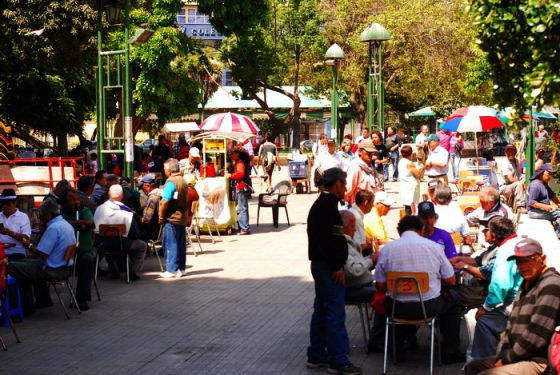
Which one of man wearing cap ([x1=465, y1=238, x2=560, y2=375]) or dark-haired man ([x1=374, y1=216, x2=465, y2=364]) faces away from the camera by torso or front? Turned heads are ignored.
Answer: the dark-haired man

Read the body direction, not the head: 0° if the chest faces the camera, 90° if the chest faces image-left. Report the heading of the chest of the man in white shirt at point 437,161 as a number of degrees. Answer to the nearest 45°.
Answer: approximately 45°

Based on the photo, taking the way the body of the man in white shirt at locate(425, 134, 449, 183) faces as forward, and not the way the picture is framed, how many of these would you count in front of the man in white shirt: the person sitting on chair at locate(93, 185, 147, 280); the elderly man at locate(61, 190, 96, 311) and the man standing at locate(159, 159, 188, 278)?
3

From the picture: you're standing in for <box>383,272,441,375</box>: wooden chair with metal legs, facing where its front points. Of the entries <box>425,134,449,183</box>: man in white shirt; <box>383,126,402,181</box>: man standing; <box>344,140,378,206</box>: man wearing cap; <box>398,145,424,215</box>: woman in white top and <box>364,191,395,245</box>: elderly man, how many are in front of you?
5

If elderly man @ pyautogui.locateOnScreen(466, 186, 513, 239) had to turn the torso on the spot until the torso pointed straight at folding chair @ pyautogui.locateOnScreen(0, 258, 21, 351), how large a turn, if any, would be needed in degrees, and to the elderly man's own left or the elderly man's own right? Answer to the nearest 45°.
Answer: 0° — they already face it

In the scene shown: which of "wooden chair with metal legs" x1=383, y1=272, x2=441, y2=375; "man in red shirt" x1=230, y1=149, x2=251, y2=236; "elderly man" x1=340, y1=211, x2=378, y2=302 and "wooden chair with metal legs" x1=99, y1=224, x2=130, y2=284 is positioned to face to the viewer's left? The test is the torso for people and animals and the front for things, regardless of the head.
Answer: the man in red shirt

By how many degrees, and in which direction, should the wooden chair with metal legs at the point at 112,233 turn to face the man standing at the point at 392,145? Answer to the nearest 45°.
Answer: approximately 45° to its right

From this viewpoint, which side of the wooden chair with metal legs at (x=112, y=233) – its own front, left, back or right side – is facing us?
back

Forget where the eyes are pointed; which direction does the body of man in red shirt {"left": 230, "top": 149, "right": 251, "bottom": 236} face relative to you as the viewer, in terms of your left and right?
facing to the left of the viewer

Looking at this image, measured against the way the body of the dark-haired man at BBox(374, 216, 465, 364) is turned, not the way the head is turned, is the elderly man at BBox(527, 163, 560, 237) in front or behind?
in front
